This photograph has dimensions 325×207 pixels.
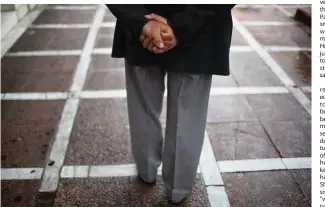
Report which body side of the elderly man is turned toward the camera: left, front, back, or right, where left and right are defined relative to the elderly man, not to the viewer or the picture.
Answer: back
